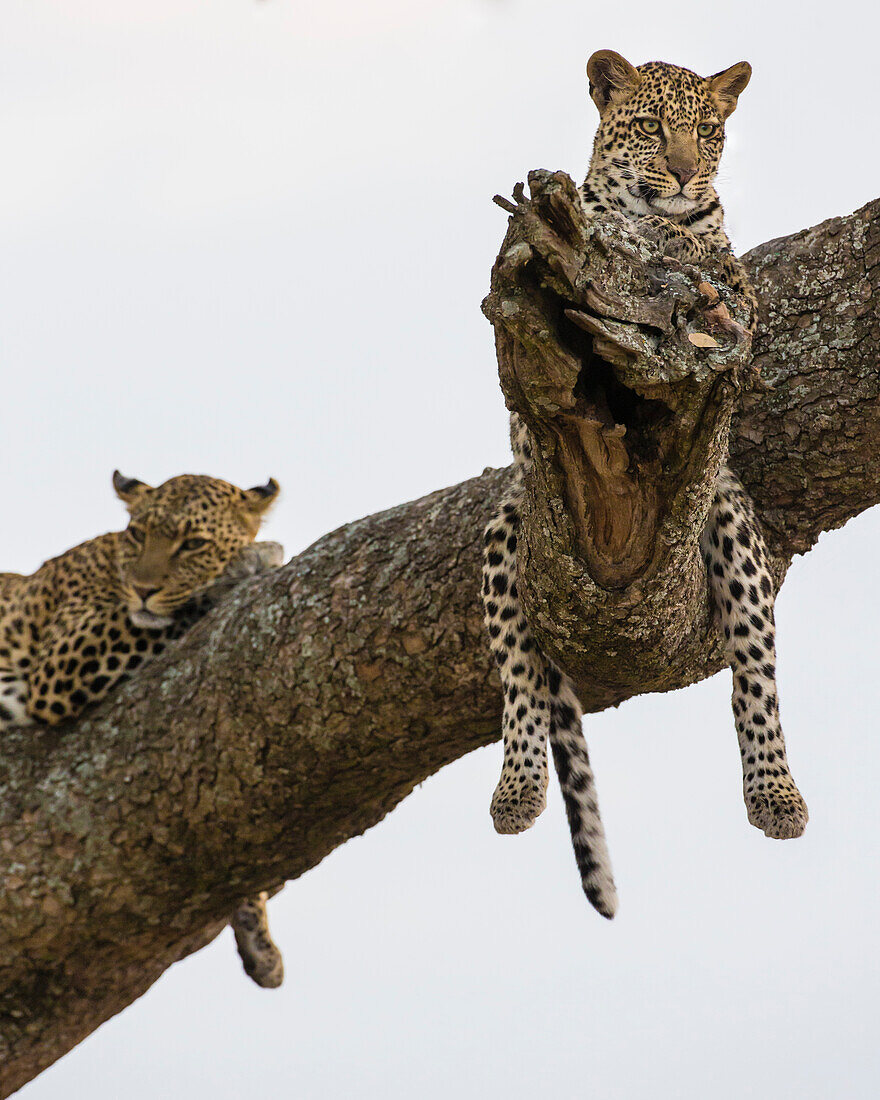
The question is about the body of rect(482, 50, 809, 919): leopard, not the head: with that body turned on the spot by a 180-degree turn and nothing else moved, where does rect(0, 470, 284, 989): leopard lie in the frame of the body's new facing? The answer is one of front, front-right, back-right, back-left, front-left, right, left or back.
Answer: front-left

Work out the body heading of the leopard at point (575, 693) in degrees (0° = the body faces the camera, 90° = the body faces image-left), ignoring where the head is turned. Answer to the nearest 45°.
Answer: approximately 0°
